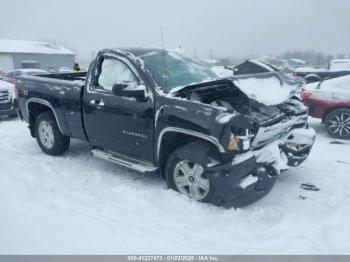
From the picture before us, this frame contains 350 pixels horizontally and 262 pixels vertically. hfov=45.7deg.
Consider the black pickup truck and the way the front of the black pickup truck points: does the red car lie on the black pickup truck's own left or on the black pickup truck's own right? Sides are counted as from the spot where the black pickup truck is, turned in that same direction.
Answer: on the black pickup truck's own left

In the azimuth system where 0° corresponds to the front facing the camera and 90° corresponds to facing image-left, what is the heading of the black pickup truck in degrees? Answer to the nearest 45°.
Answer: approximately 315°

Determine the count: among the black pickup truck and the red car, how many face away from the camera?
0

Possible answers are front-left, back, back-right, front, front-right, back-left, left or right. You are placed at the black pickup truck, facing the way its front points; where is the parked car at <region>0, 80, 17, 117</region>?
back
